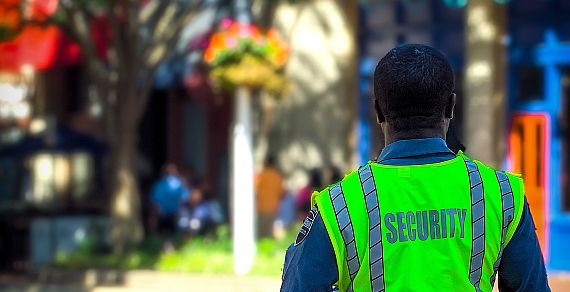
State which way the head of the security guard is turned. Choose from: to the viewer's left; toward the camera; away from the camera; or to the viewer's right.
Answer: away from the camera

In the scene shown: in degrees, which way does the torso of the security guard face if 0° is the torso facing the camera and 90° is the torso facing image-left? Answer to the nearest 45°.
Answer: approximately 180°

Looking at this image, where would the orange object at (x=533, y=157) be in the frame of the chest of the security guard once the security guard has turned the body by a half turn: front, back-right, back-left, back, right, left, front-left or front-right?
back

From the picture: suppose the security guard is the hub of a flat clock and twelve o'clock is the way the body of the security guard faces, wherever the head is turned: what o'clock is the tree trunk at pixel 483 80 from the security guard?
The tree trunk is roughly at 12 o'clock from the security guard.

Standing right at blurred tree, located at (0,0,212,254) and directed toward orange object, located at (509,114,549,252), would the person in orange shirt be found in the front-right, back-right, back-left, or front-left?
front-left

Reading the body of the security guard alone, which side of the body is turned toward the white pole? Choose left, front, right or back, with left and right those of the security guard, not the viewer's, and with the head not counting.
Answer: front
